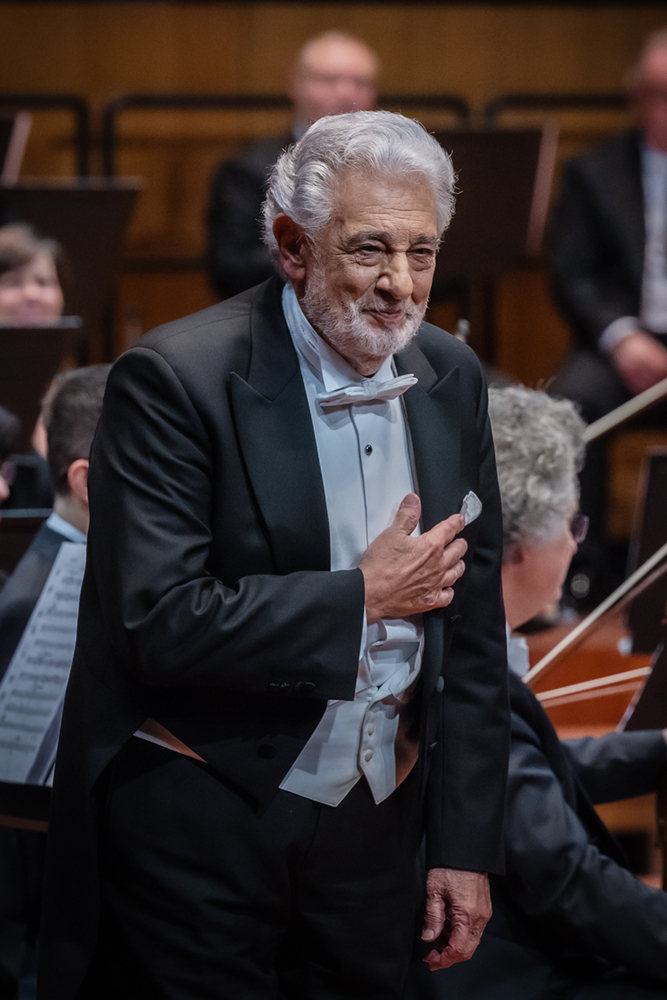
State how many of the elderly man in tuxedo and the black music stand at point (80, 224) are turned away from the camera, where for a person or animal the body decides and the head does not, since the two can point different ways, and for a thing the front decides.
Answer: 1

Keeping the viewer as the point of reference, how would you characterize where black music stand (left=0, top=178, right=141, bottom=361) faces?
facing away from the viewer

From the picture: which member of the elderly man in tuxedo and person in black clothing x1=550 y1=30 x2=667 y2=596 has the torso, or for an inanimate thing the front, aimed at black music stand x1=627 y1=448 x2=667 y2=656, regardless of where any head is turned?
the person in black clothing

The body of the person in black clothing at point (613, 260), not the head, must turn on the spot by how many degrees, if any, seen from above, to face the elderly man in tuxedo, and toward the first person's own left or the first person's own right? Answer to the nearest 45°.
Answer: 0° — they already face them

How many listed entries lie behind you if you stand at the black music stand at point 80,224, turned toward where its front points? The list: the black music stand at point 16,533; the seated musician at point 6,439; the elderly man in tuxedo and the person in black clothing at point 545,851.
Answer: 4

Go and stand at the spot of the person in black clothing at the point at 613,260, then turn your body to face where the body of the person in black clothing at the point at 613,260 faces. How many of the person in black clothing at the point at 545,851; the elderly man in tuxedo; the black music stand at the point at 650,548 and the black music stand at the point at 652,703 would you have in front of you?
4

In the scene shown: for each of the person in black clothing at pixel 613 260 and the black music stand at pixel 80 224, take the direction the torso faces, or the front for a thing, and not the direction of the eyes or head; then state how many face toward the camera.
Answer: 1

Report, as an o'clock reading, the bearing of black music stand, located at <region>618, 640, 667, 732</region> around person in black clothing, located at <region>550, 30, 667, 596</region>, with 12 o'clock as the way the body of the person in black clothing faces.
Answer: The black music stand is roughly at 12 o'clock from the person in black clothing.

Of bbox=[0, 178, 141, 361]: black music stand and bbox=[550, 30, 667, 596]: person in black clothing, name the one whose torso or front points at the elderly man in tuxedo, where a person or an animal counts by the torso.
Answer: the person in black clothing

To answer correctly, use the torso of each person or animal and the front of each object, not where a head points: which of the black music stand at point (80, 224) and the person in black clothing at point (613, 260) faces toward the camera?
the person in black clothing

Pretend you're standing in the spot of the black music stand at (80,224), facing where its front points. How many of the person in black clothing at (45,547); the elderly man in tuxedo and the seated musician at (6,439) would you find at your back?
3

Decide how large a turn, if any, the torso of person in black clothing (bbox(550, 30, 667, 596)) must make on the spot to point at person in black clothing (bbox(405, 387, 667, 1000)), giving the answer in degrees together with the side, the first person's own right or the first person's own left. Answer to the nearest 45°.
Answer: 0° — they already face them

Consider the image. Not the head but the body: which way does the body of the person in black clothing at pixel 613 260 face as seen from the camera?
toward the camera

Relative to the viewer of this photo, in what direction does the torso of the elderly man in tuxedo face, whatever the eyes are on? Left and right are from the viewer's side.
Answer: facing the viewer and to the right of the viewer

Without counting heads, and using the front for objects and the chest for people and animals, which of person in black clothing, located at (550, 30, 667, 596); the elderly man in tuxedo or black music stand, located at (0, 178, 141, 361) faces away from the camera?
the black music stand

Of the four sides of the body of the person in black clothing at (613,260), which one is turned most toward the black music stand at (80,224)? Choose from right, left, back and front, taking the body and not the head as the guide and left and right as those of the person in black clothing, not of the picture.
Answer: right

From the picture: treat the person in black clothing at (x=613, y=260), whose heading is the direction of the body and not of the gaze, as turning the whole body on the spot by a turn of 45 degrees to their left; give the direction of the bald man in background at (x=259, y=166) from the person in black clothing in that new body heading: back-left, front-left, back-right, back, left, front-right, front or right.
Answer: back-right
